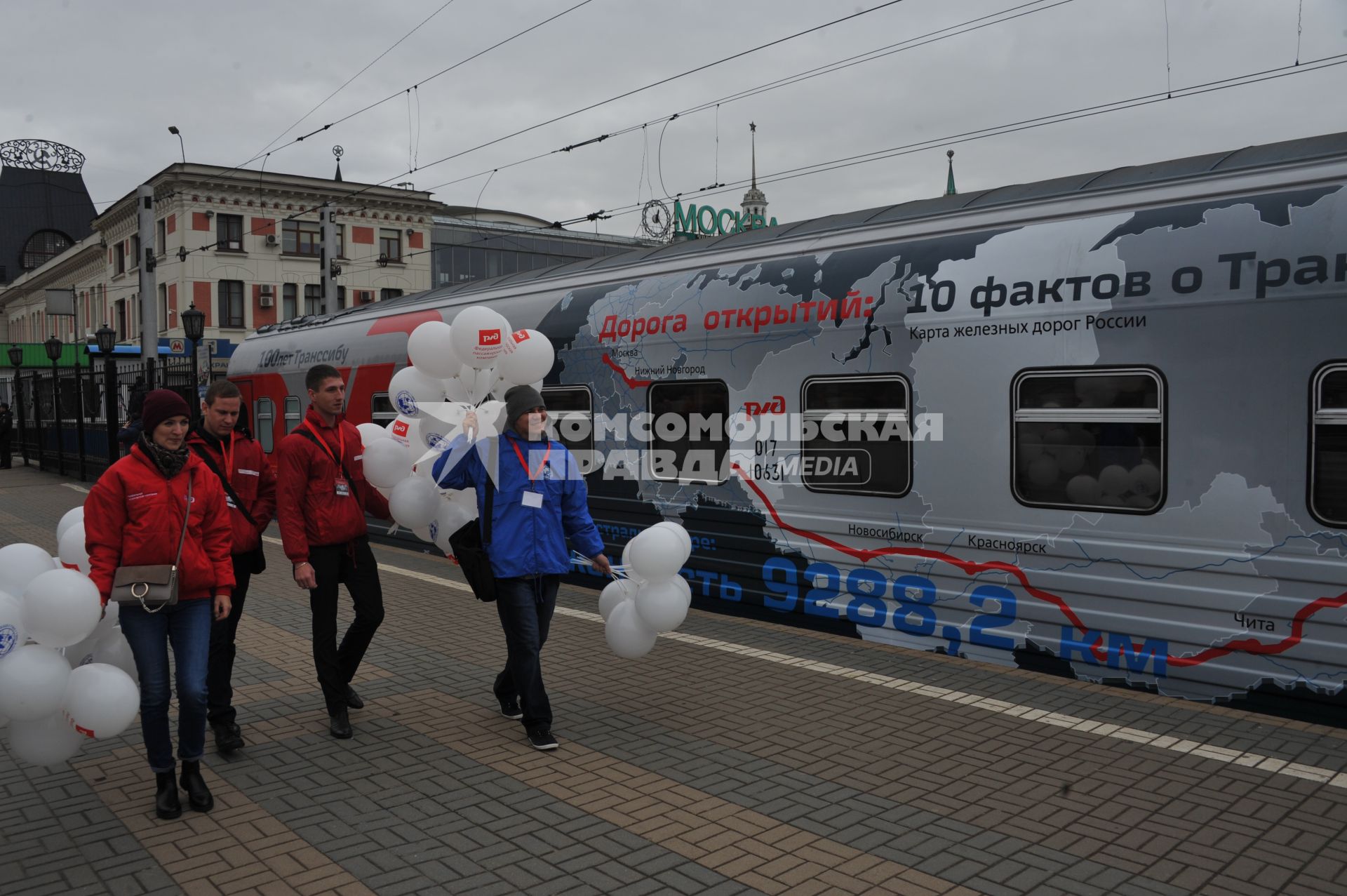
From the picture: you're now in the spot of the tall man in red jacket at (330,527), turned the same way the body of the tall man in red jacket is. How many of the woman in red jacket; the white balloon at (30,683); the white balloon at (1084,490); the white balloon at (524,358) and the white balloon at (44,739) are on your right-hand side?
3

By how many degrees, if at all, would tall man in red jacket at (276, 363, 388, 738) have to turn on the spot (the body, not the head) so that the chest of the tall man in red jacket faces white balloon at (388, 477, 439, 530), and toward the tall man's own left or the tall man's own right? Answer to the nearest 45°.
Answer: approximately 90° to the tall man's own left

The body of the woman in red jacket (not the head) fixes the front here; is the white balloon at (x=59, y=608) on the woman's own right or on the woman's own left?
on the woman's own right

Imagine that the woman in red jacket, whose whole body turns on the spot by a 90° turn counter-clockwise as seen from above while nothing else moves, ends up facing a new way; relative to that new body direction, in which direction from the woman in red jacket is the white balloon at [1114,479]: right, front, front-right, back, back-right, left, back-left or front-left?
front

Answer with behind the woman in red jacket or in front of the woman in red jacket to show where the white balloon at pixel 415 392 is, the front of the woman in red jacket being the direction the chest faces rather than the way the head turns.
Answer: behind

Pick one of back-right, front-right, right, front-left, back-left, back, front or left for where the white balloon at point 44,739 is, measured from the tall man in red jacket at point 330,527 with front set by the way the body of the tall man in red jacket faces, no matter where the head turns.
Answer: right

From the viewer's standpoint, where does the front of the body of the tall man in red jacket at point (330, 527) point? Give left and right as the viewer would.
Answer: facing the viewer and to the right of the viewer

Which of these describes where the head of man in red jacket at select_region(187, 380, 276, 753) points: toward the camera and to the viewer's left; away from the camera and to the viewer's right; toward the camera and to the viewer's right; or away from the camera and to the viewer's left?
toward the camera and to the viewer's left

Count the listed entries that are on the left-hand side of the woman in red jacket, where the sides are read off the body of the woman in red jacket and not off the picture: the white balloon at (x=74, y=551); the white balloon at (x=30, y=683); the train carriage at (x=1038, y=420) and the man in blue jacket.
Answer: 2

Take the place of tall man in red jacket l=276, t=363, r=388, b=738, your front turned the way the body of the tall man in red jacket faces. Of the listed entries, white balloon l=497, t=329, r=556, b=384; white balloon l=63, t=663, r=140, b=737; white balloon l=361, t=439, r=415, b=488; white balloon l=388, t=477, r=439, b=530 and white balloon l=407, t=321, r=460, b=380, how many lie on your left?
4
